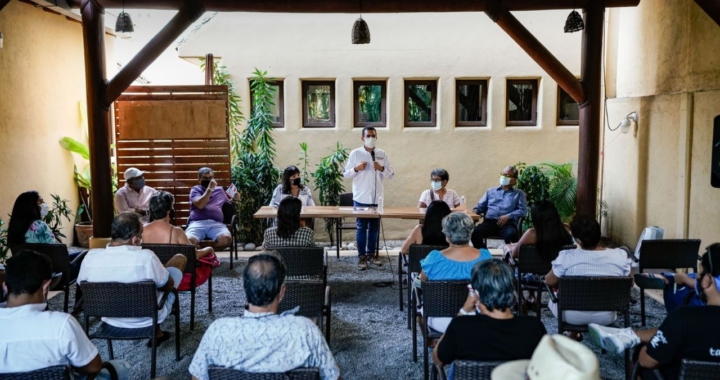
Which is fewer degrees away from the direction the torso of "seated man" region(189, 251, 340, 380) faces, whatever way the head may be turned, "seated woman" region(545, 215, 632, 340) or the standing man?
the standing man

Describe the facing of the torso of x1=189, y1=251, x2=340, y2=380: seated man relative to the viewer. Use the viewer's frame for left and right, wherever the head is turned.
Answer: facing away from the viewer

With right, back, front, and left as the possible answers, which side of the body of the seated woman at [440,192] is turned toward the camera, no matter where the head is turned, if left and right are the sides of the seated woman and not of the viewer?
front

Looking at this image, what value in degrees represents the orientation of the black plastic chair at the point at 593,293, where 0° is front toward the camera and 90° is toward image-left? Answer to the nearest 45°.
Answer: approximately 180°

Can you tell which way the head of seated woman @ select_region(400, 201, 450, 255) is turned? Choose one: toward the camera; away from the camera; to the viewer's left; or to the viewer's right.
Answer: away from the camera

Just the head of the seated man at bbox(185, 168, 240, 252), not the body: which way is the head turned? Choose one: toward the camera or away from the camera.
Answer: toward the camera

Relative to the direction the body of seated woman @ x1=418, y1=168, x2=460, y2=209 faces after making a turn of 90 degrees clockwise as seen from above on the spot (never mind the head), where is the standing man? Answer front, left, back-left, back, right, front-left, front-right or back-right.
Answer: front

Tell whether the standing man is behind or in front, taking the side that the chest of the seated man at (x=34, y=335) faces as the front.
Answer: in front

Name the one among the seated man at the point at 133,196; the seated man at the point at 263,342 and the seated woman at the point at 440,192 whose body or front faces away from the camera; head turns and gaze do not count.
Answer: the seated man at the point at 263,342

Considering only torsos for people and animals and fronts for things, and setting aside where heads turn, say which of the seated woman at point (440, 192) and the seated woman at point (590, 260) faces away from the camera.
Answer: the seated woman at point (590, 260)

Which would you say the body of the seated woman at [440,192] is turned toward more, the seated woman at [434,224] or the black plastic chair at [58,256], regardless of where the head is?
the seated woman

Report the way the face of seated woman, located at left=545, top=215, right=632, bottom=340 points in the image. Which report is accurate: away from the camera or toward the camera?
away from the camera

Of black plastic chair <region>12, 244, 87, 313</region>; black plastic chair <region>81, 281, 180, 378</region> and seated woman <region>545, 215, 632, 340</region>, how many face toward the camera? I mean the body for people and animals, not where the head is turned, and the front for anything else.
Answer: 0

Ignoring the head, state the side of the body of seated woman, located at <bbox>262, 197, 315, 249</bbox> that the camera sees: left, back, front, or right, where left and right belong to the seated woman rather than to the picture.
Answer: back
